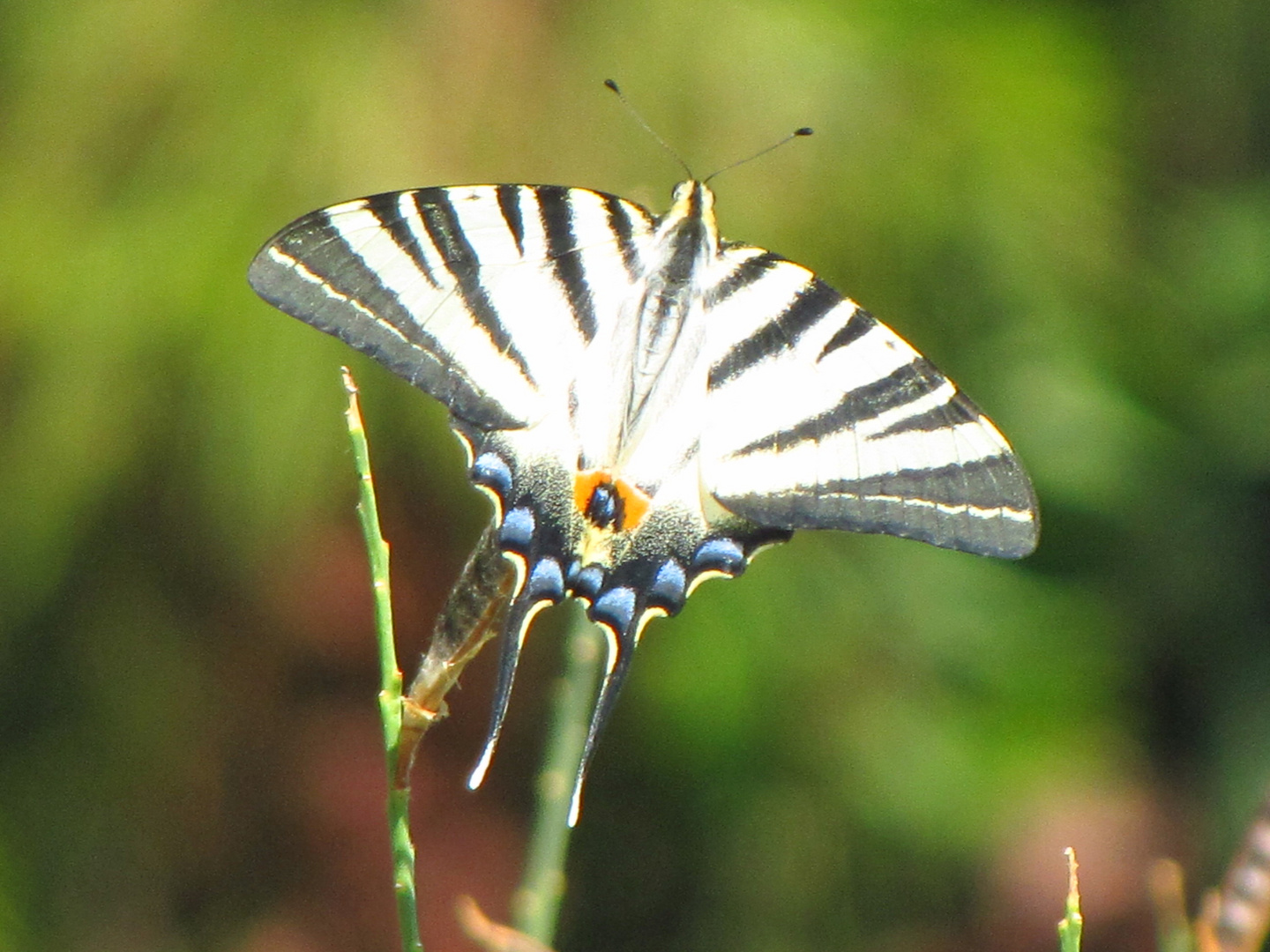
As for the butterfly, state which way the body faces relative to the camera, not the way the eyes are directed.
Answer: away from the camera
